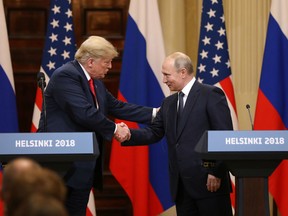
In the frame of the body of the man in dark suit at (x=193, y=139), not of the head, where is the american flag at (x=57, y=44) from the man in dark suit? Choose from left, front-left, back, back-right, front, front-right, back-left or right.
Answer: right

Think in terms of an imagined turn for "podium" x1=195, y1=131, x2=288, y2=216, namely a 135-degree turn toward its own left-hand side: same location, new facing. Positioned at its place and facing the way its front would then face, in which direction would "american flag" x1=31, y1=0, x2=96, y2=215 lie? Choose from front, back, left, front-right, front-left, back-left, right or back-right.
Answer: left

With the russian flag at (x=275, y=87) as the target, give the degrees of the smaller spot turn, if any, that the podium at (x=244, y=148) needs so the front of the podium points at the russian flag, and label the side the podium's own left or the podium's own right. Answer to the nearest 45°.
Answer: approximately 180°

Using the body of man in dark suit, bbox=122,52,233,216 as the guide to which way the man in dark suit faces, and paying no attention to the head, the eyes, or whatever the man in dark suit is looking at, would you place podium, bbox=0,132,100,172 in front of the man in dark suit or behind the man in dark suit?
in front

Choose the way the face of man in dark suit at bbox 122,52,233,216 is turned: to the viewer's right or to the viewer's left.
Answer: to the viewer's left

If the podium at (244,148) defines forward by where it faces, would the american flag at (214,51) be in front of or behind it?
behind

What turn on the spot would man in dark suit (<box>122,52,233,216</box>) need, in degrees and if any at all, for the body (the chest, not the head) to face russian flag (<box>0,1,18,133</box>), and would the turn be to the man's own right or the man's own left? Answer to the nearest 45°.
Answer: approximately 90° to the man's own right

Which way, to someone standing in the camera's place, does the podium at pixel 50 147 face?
facing the viewer

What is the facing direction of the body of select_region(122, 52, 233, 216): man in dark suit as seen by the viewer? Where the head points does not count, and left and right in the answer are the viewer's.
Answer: facing the viewer and to the left of the viewer

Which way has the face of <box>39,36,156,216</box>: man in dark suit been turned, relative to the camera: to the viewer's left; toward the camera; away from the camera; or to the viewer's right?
to the viewer's right

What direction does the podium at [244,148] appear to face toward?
toward the camera

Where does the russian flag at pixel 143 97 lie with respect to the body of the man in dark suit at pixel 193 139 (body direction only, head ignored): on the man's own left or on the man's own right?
on the man's own right

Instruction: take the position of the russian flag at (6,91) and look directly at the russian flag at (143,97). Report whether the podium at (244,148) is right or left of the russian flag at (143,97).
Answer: right

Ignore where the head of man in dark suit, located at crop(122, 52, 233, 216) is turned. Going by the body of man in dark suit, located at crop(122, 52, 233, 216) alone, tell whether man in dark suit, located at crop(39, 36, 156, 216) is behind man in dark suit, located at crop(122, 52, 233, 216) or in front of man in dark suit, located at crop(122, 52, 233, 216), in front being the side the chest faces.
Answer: in front

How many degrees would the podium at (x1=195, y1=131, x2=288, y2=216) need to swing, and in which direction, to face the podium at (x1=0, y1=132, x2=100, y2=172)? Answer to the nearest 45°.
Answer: approximately 90° to its right
